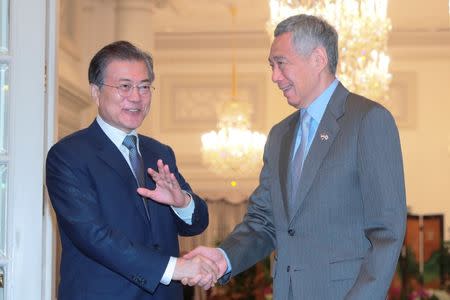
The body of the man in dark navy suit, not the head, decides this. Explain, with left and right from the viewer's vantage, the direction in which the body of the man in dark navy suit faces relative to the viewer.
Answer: facing the viewer and to the right of the viewer

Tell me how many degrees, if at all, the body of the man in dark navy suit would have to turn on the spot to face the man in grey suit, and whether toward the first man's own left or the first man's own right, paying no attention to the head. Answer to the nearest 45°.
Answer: approximately 45° to the first man's own left

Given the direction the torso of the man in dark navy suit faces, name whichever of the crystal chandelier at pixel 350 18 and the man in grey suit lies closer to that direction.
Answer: the man in grey suit

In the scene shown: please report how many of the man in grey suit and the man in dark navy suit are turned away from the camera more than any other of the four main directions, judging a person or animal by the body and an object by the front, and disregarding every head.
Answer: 0

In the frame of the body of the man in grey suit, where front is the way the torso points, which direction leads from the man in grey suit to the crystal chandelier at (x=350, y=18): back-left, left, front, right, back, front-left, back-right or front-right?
back-right

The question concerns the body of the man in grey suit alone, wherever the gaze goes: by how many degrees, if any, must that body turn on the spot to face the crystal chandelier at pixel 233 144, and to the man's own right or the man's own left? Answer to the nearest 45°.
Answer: approximately 135° to the man's own right

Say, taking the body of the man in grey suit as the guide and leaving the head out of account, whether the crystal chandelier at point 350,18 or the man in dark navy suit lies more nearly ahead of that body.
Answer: the man in dark navy suit

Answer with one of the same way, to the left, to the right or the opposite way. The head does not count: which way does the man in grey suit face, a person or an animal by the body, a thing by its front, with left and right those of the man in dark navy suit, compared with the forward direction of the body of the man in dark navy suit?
to the right

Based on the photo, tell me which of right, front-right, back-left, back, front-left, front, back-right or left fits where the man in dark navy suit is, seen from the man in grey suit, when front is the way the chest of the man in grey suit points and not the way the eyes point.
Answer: front-right

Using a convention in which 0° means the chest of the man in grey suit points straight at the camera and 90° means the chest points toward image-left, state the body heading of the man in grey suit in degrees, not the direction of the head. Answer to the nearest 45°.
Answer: approximately 45°

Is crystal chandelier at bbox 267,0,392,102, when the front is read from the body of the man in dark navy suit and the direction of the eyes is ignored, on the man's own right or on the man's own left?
on the man's own left
